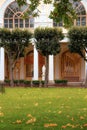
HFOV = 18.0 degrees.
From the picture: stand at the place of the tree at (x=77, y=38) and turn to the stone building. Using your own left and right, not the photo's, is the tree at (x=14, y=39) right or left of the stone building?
left

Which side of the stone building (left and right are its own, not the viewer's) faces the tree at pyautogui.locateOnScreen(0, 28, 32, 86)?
front

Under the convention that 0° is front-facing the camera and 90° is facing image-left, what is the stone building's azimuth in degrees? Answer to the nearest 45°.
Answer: approximately 0°

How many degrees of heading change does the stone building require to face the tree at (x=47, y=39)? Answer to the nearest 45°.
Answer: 0° — it already faces it

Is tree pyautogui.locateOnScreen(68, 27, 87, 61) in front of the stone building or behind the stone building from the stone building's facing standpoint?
in front
